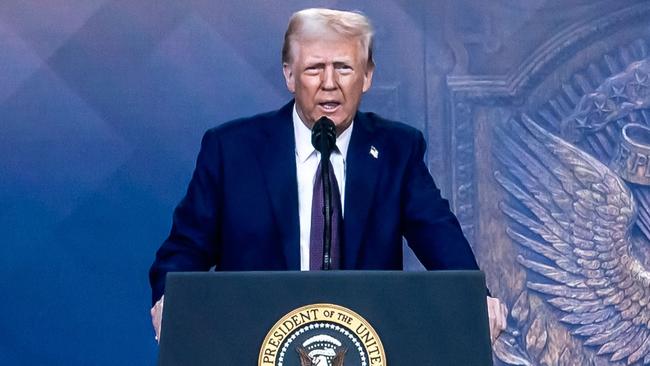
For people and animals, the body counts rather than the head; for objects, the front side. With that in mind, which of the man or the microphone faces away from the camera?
the microphone

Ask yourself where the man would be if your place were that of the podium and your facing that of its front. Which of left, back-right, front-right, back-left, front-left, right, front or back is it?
back

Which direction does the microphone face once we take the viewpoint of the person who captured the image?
facing away from the viewer

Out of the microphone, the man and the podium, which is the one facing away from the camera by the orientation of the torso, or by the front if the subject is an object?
the microphone

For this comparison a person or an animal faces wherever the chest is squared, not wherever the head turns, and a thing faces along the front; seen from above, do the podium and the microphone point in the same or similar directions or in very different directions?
very different directions
